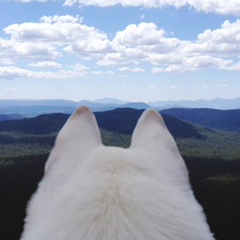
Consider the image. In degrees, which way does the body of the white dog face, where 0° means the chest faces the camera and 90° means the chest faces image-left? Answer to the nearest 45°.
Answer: approximately 180°
